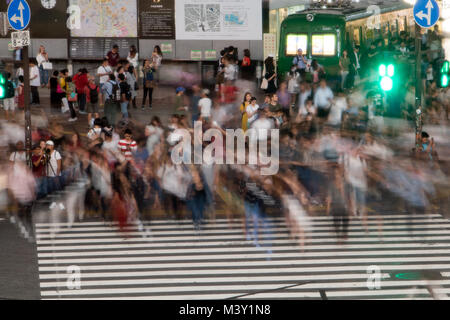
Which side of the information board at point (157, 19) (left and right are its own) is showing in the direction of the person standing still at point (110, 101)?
front

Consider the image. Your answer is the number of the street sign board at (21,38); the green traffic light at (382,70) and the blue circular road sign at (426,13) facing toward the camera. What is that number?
3

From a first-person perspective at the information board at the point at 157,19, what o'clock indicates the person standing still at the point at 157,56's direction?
The person standing still is roughly at 12 o'clock from the information board.

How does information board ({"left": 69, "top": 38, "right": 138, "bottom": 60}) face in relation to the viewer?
toward the camera

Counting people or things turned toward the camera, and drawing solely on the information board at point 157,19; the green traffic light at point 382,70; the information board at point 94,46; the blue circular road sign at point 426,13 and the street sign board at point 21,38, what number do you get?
5

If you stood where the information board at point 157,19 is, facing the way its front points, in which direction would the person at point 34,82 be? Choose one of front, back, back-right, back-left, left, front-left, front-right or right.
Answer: front-right

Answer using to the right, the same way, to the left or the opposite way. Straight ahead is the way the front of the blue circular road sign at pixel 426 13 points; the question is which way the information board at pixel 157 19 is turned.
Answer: the same way

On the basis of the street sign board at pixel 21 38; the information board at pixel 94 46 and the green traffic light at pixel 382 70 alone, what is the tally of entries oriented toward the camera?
3

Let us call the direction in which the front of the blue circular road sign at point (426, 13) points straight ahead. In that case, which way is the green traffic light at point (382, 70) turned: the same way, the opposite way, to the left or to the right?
the same way

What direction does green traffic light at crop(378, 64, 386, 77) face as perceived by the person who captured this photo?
facing the viewer

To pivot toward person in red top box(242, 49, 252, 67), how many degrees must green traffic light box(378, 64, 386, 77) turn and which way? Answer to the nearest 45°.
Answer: approximately 135° to its right

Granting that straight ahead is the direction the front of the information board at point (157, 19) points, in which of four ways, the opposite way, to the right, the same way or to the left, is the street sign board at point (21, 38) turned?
the same way

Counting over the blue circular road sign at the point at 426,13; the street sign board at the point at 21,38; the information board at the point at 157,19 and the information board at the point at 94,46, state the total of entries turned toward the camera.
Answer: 4

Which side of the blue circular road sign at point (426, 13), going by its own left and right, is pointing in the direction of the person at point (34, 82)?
right

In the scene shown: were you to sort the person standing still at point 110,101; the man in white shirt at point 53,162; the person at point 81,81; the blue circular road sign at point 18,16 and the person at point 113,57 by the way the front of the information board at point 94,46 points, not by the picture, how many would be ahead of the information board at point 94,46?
5

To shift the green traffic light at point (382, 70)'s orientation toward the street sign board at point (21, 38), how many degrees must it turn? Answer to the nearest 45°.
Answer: approximately 90° to its right

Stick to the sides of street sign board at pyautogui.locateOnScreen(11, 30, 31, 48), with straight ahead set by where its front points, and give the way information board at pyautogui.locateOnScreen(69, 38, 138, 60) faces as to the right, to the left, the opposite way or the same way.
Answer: the same way
